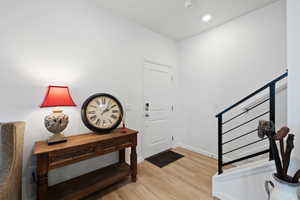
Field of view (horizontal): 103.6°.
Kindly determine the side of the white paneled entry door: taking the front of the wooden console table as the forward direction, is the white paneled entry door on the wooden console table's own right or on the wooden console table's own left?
on the wooden console table's own left

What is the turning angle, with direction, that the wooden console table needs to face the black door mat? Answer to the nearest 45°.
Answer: approximately 45° to its left

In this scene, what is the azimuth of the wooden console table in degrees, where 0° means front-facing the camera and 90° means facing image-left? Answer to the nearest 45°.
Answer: approximately 315°
